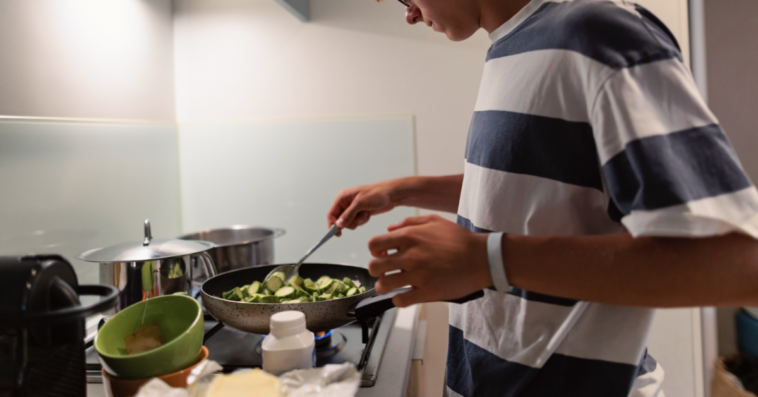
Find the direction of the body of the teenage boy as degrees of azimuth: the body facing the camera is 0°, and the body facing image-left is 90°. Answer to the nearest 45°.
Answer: approximately 90°
